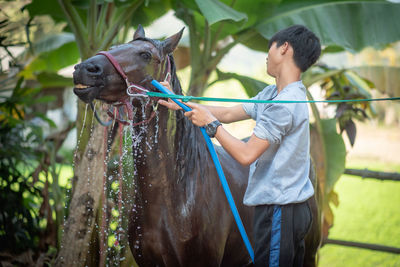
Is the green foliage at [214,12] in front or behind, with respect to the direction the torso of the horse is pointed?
behind

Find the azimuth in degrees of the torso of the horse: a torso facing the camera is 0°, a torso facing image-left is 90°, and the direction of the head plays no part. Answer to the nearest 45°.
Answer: approximately 45°

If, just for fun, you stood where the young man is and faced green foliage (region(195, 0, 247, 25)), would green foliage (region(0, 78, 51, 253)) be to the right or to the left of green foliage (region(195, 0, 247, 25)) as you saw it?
left

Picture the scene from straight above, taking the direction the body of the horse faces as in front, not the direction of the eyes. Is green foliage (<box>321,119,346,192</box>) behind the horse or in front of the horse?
behind

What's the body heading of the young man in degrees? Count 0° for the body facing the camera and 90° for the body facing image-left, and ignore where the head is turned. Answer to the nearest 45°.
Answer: approximately 90°

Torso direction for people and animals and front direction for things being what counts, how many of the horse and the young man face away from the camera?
0

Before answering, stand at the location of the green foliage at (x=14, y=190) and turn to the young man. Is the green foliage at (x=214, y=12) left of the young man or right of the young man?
left

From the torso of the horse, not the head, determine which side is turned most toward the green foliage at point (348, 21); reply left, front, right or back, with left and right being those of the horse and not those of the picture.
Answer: back
